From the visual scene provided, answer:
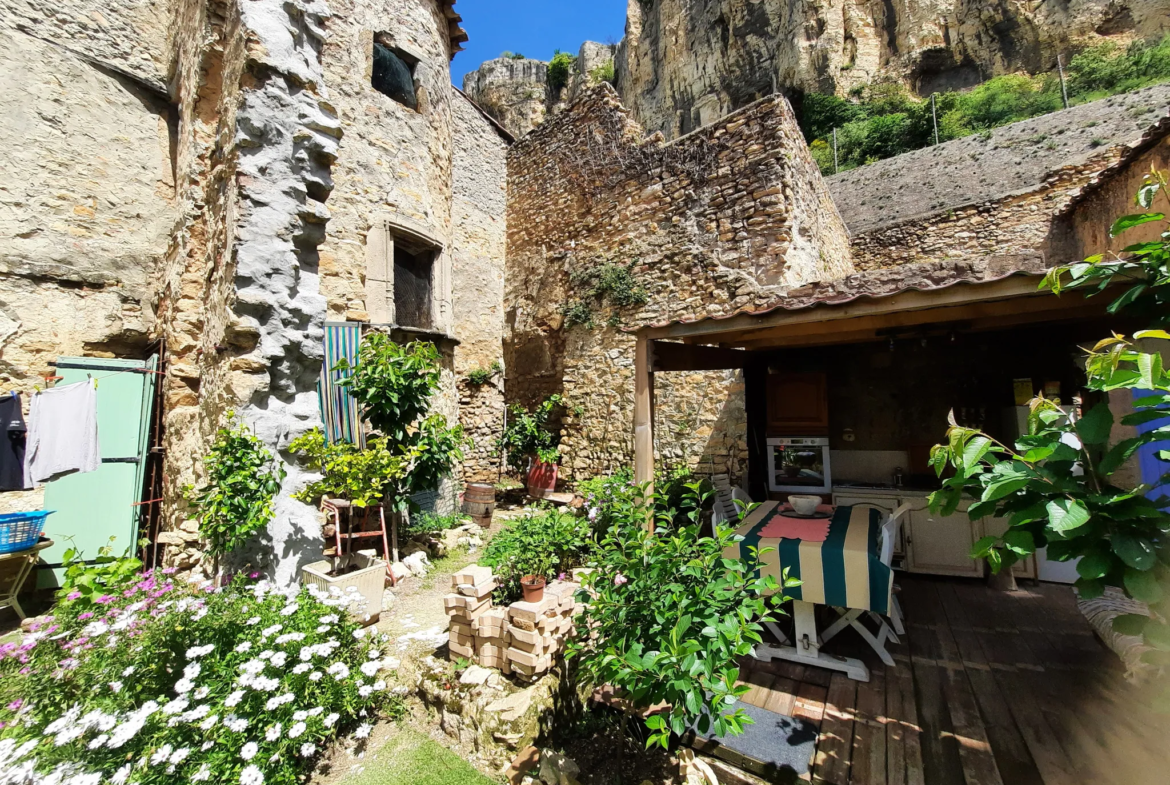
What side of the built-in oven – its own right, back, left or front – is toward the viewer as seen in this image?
front

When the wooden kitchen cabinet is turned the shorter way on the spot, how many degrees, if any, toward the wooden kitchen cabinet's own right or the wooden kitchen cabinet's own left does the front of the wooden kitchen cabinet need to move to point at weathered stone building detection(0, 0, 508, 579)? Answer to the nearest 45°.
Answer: approximately 45° to the wooden kitchen cabinet's own right

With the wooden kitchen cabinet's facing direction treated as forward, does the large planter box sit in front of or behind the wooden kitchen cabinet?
in front

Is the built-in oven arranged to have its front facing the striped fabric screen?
no

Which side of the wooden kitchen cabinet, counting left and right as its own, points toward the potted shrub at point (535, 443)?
right

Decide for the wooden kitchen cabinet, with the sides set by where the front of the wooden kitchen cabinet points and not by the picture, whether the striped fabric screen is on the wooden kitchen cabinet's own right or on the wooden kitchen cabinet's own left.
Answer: on the wooden kitchen cabinet's own right

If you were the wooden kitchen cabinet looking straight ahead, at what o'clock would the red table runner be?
The red table runner is roughly at 12 o'clock from the wooden kitchen cabinet.

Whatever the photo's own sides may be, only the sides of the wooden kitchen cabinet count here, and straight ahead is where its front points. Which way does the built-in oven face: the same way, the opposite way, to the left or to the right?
the same way

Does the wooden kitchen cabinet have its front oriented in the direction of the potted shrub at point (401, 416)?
no

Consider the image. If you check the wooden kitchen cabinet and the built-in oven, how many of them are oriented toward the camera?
2

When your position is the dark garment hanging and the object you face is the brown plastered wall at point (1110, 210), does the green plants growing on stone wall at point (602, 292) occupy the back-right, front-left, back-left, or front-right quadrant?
front-left

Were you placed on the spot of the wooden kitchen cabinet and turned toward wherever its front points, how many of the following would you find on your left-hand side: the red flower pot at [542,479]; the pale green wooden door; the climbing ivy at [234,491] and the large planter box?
0

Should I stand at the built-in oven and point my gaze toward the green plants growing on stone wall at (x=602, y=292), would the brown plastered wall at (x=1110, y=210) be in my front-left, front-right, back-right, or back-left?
back-right

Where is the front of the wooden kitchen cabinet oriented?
toward the camera

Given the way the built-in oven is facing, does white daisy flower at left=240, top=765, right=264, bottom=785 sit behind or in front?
in front

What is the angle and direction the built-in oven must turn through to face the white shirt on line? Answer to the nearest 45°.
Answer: approximately 45° to its right

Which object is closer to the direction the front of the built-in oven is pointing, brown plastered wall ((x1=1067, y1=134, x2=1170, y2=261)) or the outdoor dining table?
the outdoor dining table

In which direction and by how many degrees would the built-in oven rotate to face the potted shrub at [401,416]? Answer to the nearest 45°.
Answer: approximately 45° to its right

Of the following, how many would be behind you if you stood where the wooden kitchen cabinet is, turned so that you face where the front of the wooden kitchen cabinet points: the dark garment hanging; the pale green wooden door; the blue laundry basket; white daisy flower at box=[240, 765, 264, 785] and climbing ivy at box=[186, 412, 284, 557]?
0

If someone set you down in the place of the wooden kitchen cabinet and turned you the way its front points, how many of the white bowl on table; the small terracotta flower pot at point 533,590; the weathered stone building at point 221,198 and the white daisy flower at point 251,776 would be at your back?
0
